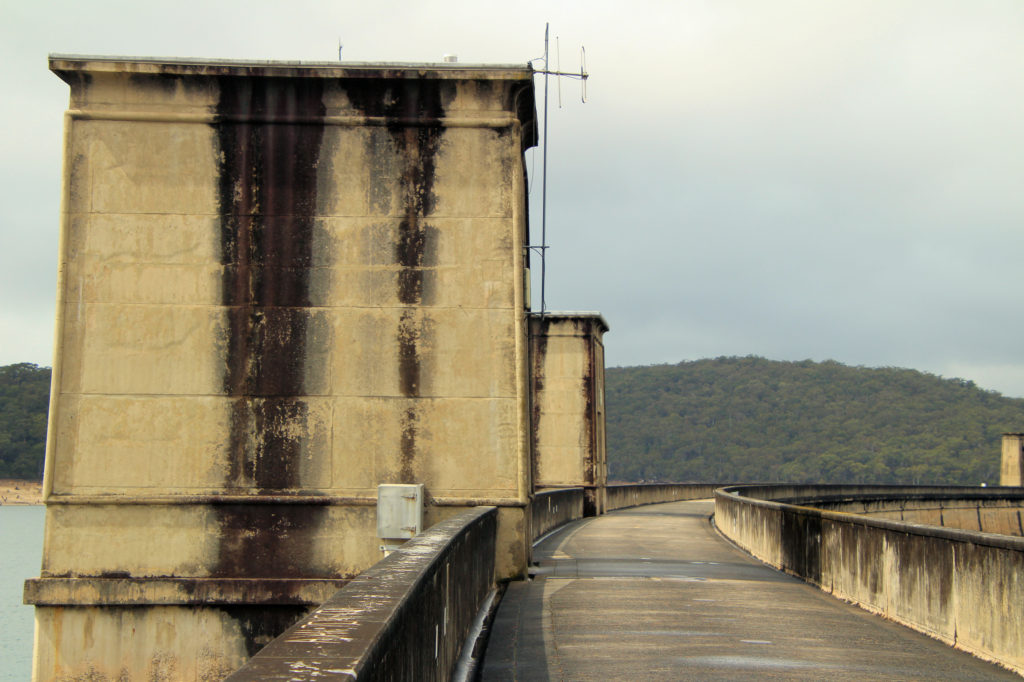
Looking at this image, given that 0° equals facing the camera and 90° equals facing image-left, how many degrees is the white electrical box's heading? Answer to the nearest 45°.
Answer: approximately 0°

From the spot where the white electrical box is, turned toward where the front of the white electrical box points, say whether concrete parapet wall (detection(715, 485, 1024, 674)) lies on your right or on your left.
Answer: on your left

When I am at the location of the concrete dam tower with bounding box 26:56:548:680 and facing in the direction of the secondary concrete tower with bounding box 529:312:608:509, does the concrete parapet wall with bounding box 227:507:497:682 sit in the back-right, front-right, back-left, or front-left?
back-right

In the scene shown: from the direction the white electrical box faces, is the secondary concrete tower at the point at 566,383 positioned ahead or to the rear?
to the rear
